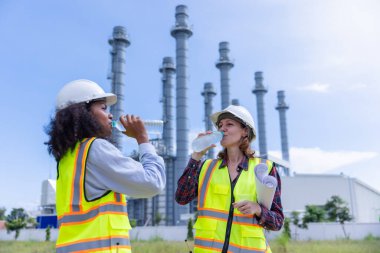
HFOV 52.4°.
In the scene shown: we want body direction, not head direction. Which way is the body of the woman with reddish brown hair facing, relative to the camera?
toward the camera

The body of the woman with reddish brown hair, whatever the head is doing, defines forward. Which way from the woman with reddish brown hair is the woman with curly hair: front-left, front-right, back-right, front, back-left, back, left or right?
front-right

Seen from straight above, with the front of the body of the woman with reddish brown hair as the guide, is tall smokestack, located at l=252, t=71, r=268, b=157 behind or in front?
behind

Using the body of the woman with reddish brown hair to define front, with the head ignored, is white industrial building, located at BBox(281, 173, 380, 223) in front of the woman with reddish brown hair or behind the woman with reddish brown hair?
behind

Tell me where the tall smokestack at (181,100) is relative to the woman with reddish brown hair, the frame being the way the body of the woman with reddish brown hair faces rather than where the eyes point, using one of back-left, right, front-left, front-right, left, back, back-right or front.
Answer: back

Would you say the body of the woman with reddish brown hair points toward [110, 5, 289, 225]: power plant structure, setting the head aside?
no

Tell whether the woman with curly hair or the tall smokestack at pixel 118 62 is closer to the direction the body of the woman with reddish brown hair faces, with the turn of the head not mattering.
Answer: the woman with curly hair

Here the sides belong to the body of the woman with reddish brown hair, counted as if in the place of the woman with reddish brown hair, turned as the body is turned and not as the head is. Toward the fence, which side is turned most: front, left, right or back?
back

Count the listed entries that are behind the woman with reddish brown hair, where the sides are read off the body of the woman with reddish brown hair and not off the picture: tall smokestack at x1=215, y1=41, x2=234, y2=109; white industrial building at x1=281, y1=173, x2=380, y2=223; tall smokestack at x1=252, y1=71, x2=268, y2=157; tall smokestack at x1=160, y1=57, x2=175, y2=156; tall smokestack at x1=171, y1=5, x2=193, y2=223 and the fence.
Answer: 6

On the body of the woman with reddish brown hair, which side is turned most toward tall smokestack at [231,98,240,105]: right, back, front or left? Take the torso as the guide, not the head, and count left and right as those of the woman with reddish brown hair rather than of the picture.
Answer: back

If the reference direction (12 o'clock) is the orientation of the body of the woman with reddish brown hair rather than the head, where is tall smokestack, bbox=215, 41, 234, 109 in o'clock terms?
The tall smokestack is roughly at 6 o'clock from the woman with reddish brown hair.

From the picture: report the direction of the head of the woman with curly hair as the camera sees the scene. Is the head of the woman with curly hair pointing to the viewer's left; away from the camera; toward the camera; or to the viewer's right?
to the viewer's right

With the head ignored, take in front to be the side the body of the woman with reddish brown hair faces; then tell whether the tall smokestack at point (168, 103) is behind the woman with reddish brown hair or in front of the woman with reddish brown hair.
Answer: behind

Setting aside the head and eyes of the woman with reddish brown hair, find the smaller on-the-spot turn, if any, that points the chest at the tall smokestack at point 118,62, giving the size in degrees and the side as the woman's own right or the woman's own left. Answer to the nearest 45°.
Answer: approximately 180°
